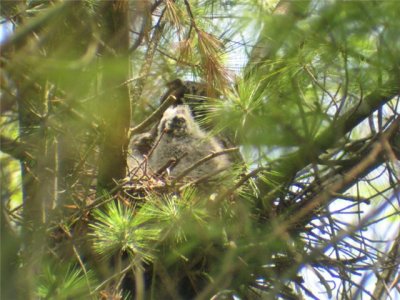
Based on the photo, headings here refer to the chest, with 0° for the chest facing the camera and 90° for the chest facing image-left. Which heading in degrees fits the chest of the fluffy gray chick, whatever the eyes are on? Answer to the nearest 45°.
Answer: approximately 45°
